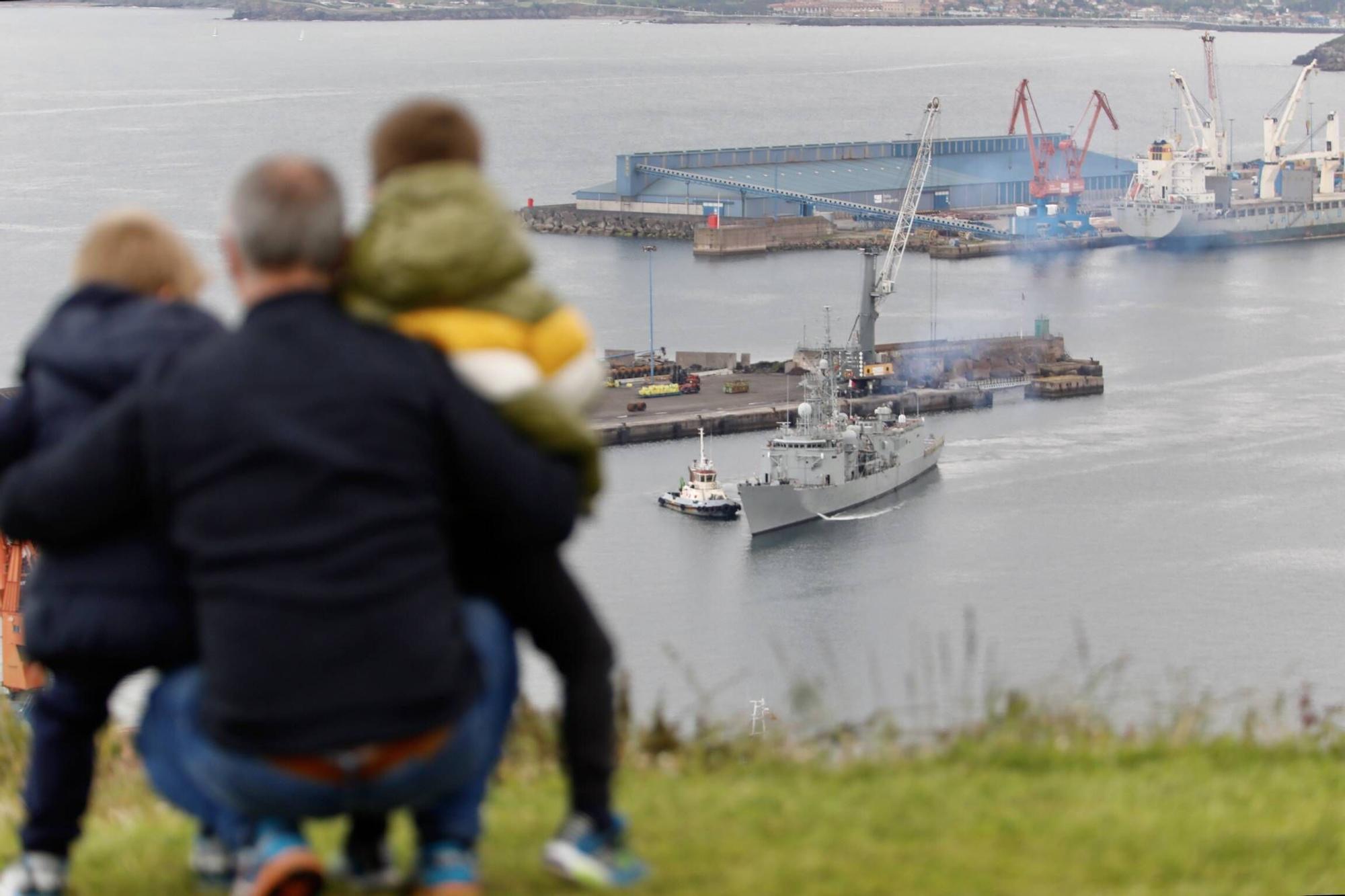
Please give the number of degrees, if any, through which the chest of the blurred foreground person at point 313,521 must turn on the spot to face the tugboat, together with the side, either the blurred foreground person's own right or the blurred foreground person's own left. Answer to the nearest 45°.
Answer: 0° — they already face it

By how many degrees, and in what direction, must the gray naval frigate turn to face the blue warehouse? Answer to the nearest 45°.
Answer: approximately 135° to its right

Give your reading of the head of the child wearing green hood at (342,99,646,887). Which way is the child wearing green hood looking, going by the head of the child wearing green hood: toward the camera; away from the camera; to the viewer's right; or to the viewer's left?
away from the camera

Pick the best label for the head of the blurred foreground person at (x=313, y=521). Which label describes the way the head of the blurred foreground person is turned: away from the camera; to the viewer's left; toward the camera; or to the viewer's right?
away from the camera

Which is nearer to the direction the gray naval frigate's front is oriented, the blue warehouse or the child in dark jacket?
the child in dark jacket

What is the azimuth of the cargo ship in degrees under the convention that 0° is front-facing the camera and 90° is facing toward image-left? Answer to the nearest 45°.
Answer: approximately 225°

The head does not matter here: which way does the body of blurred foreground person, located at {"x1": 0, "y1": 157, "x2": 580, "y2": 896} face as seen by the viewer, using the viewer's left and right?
facing away from the viewer

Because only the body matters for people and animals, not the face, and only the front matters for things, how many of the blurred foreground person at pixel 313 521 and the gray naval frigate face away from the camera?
1

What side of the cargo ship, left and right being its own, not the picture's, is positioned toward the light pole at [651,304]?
back

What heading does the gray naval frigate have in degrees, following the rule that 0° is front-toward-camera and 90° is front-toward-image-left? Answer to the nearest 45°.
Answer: approximately 45°

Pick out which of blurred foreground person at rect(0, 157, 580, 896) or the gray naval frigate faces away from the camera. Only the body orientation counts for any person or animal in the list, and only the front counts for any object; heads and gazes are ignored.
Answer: the blurred foreground person
